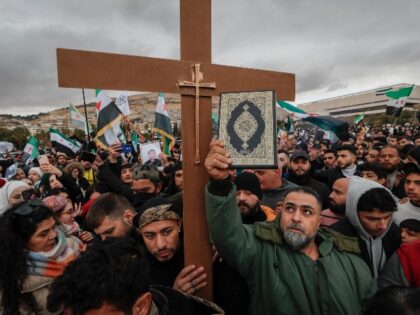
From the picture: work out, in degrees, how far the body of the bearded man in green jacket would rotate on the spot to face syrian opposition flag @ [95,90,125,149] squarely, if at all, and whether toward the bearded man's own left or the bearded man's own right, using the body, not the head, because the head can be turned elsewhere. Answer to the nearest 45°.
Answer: approximately 135° to the bearded man's own right

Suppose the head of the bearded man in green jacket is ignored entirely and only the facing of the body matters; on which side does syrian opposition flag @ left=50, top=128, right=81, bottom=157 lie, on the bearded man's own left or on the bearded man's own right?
on the bearded man's own right

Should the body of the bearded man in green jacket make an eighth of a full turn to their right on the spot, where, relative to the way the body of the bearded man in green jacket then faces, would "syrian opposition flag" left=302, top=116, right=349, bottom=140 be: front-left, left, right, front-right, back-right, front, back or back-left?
back-right

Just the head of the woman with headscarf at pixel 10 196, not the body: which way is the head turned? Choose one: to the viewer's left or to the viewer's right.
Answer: to the viewer's right

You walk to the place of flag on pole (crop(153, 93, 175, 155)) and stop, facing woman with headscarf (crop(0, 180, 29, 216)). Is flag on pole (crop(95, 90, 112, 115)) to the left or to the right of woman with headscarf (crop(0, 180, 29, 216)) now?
right

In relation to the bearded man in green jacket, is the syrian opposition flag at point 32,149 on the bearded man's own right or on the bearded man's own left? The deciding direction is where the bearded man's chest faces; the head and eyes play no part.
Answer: on the bearded man's own right

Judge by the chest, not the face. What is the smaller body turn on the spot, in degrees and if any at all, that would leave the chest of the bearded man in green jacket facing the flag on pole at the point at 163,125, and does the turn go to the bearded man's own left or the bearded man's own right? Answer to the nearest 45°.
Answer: approximately 135° to the bearded man's own right

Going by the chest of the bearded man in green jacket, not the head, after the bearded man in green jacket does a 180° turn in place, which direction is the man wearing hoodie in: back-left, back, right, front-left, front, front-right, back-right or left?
front-right

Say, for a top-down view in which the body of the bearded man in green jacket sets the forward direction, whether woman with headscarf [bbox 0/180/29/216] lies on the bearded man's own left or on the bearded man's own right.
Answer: on the bearded man's own right

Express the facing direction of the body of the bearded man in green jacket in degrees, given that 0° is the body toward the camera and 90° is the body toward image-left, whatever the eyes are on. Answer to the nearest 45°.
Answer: approximately 0°

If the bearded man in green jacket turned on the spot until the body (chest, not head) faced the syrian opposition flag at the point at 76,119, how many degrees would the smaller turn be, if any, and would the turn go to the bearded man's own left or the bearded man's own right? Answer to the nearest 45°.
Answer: approximately 135° to the bearded man's own right
